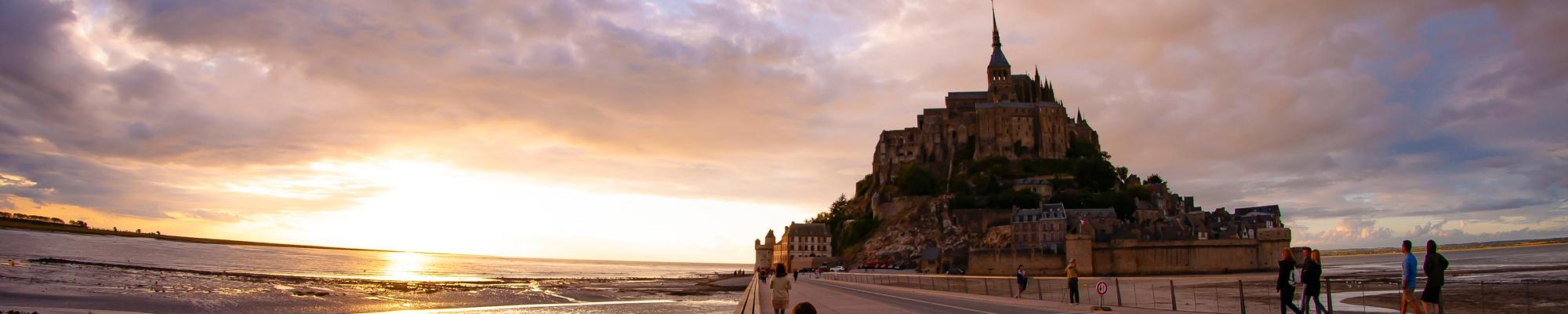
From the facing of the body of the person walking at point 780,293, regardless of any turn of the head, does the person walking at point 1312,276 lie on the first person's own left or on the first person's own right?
on the first person's own right

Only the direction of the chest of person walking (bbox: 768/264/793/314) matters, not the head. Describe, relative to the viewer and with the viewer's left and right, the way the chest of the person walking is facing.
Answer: facing away from the viewer

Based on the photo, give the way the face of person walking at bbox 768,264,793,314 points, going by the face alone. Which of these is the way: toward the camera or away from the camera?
away from the camera

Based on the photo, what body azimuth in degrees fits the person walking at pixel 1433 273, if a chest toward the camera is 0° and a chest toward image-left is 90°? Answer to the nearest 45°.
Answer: approximately 90°

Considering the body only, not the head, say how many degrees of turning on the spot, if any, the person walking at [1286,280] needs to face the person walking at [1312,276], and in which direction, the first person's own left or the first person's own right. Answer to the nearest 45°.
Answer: approximately 135° to the first person's own left
